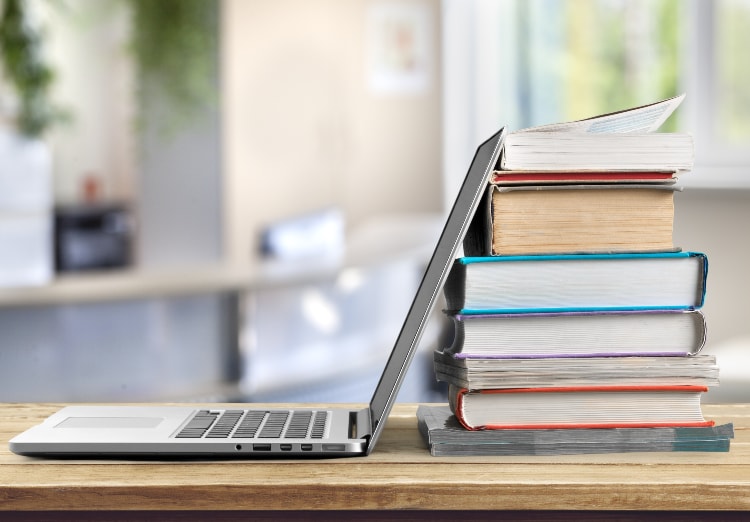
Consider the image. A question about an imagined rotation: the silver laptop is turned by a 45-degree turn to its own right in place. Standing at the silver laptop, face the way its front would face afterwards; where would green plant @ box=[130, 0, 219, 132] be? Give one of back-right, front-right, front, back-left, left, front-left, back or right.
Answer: front-right

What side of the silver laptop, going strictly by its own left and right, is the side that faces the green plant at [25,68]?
right

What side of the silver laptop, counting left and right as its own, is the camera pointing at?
left

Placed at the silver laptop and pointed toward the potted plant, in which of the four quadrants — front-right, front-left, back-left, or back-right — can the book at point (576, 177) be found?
back-right
